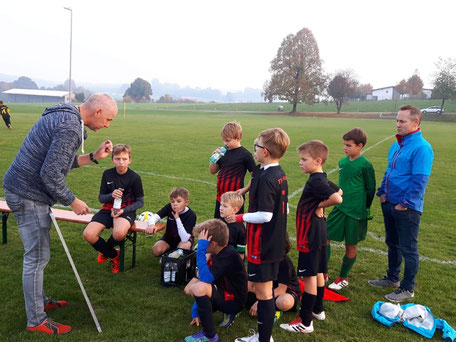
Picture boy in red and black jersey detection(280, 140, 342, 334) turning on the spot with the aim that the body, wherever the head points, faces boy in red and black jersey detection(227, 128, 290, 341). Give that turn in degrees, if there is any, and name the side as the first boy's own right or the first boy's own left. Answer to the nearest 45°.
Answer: approximately 45° to the first boy's own left

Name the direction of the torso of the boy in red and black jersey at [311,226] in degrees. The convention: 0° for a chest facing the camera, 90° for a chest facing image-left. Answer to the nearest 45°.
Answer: approximately 90°

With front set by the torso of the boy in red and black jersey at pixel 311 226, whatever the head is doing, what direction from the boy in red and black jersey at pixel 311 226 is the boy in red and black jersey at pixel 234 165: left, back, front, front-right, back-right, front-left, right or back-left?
front-right

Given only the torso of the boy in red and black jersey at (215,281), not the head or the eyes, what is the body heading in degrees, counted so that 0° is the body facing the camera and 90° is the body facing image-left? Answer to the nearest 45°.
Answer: approximately 90°

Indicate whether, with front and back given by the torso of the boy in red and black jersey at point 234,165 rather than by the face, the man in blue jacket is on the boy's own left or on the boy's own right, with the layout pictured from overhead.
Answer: on the boy's own left

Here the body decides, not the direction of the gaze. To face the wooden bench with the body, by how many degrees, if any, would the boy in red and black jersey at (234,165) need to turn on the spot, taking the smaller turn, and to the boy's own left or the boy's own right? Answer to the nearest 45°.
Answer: approximately 45° to the boy's own right

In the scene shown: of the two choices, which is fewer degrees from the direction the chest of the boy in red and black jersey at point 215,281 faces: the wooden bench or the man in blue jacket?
the wooden bench

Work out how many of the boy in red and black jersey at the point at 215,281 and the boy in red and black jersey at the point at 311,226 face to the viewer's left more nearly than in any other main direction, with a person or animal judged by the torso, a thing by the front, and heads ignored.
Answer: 2

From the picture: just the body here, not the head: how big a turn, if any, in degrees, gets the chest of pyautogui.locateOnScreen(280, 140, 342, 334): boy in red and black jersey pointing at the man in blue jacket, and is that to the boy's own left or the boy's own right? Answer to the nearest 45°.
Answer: approximately 135° to the boy's own right
